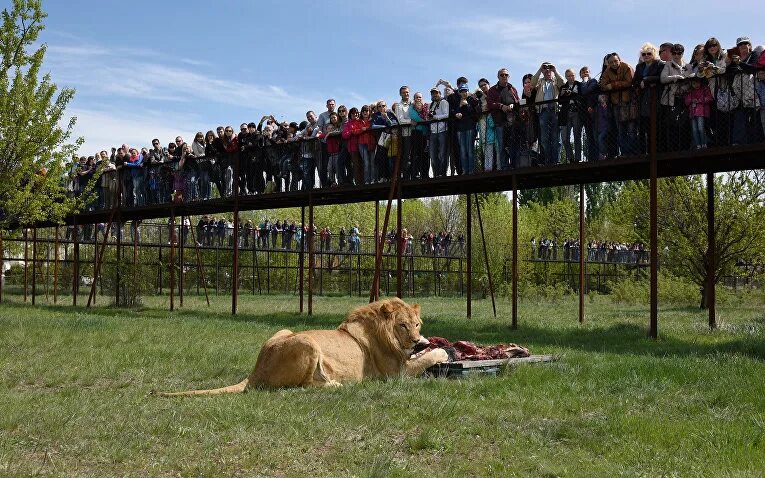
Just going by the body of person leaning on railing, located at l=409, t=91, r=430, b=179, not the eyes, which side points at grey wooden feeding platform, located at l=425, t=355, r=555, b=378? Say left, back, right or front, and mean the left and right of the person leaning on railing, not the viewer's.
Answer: front

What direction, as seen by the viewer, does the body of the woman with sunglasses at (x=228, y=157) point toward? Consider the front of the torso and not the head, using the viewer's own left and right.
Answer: facing the viewer

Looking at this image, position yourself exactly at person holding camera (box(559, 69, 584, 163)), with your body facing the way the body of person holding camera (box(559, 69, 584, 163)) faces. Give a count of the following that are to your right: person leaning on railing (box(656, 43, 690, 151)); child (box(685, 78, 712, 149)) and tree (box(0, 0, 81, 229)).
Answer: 1

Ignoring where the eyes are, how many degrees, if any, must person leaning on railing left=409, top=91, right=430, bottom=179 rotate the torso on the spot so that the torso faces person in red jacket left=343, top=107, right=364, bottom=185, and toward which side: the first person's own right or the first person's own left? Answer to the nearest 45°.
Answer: approximately 135° to the first person's own right

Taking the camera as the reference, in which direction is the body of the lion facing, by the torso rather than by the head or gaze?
to the viewer's right

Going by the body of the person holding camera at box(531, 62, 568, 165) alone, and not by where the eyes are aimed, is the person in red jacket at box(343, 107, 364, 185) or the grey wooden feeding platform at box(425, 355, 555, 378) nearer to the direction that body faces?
the grey wooden feeding platform

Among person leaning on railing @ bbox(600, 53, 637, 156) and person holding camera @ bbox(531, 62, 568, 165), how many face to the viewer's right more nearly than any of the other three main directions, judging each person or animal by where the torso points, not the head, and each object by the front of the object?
0

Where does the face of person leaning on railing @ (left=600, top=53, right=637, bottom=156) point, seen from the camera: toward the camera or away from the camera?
toward the camera

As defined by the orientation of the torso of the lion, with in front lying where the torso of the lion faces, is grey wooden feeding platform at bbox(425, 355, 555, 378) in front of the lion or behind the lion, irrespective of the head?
in front

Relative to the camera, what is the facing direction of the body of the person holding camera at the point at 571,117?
toward the camera

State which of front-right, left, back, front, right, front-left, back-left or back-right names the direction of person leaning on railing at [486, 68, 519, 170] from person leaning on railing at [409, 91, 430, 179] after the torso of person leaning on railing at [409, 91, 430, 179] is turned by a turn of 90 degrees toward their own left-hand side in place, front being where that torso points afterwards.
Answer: front-right

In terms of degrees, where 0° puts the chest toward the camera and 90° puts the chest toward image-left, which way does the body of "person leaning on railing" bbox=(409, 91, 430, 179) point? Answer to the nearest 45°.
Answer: approximately 0°

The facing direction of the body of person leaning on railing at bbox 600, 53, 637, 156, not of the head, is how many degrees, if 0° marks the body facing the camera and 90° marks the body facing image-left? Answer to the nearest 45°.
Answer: approximately 0°

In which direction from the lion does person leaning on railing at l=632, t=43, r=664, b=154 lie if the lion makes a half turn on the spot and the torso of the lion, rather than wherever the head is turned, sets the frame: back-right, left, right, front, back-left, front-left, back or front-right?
back-right

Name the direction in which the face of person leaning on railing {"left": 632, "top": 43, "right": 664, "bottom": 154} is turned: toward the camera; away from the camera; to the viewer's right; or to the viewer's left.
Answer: toward the camera
